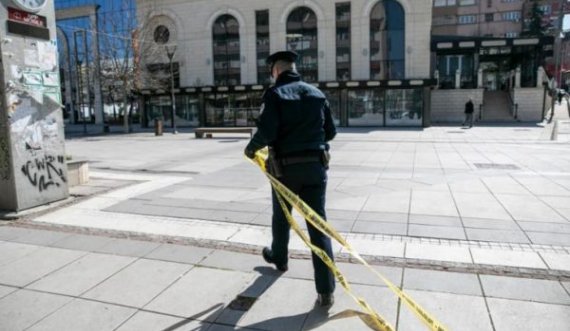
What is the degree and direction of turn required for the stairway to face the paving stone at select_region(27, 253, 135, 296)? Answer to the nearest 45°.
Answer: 0° — it already faces it

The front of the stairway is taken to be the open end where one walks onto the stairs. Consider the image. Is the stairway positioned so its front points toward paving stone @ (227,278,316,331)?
yes

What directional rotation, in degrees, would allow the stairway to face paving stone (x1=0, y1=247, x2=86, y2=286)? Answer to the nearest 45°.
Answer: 0° — it already faces it

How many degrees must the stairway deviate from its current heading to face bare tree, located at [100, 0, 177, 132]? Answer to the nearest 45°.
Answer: approximately 45° to its right

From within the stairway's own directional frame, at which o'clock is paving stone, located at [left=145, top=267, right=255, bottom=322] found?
The paving stone is roughly at 12 o'clock from the stairway.

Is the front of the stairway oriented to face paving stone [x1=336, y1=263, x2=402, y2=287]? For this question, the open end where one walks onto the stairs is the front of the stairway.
yes

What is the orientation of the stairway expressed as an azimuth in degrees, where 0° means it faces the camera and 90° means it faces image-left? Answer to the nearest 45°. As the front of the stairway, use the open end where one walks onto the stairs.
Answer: approximately 0°

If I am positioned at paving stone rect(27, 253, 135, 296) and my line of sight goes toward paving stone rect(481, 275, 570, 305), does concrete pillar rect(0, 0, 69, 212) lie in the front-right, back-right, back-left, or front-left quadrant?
back-left

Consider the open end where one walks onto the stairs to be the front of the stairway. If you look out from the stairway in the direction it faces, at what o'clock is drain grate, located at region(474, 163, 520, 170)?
The drain grate is roughly at 12 o'clock from the stairway.

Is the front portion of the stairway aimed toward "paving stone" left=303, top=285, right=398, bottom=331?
yes

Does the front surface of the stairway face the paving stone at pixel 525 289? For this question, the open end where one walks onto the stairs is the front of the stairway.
yes

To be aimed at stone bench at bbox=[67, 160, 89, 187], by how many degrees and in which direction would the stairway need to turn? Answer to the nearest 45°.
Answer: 0° — it already faces it
